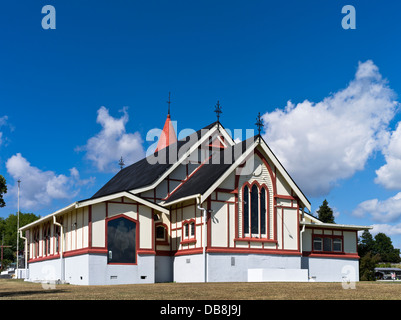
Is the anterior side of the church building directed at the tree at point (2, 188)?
no

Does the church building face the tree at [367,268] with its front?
no
